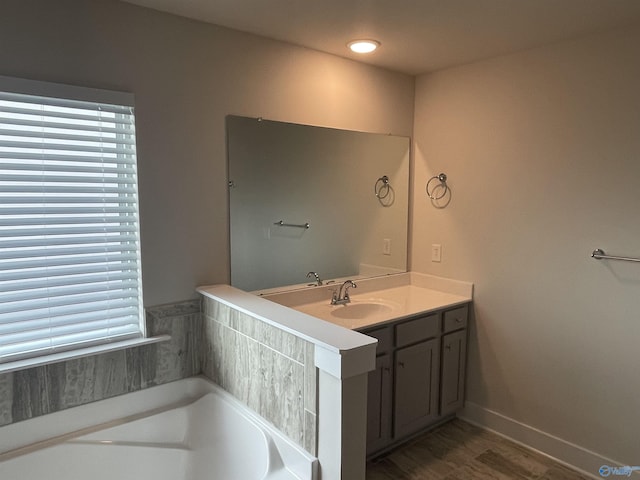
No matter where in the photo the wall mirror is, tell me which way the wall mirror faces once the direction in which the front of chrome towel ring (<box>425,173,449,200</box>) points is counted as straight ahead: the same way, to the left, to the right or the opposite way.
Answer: to the left

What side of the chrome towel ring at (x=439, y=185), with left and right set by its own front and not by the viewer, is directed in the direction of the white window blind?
front

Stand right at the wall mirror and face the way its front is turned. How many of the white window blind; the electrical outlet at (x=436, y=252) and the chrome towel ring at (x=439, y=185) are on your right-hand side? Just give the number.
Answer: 1

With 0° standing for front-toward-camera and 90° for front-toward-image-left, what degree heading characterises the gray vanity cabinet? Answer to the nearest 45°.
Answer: approximately 315°

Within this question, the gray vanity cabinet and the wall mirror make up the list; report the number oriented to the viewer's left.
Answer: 0

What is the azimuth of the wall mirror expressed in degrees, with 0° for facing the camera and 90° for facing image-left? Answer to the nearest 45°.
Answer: approximately 315°

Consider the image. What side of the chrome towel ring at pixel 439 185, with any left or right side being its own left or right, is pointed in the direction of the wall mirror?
front

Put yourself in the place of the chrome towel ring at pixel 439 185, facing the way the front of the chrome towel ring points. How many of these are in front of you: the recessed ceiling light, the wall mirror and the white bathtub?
3

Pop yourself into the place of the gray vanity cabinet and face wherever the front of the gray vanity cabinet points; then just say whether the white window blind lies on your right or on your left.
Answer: on your right

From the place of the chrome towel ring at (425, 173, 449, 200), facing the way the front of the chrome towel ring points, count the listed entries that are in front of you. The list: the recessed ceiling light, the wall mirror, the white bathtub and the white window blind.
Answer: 4

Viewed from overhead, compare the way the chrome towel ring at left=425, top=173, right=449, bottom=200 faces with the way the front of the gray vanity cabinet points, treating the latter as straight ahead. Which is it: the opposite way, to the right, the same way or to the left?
to the right

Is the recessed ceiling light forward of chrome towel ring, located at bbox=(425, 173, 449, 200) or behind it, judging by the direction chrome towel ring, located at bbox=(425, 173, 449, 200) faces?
forward

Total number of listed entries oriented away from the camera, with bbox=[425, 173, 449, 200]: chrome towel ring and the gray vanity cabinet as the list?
0
